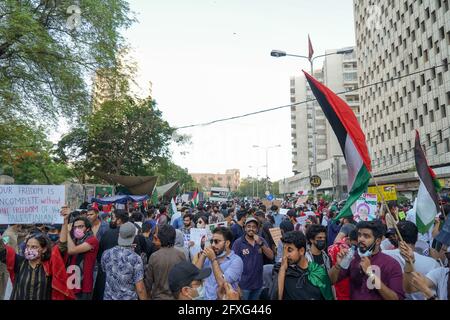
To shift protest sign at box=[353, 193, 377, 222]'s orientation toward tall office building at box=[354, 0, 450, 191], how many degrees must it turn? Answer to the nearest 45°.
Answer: approximately 180°

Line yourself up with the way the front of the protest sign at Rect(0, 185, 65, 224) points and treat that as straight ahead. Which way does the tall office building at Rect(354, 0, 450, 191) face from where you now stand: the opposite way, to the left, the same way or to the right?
to the right

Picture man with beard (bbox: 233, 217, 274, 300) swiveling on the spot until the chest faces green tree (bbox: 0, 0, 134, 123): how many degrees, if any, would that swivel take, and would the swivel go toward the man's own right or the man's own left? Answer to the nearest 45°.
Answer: approximately 135° to the man's own right

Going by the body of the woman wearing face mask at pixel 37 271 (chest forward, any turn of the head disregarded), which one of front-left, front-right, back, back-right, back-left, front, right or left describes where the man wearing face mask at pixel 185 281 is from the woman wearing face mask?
front-left

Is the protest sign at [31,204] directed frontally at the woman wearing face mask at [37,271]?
yes

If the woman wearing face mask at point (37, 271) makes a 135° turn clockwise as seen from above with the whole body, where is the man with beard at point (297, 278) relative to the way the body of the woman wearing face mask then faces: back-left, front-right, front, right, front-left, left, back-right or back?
back

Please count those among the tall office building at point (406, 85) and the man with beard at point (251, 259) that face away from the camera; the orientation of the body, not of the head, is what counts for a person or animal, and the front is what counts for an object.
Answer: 0
